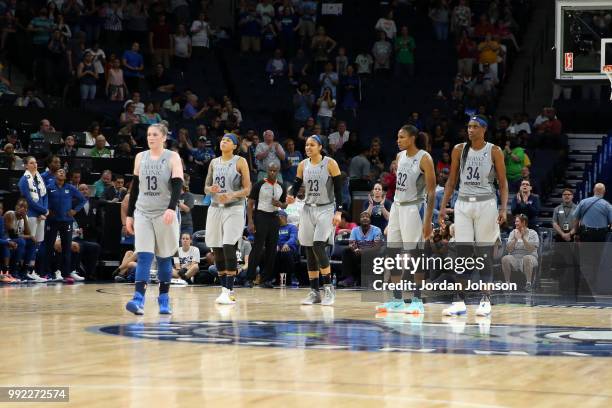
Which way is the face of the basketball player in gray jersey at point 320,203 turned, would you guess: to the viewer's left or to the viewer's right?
to the viewer's left

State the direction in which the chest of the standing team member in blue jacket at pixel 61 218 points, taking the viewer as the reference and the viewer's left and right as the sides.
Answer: facing the viewer

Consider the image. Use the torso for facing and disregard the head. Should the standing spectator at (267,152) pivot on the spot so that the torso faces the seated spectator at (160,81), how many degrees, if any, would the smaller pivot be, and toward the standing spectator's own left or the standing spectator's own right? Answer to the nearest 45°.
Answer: approximately 135° to the standing spectator's own right

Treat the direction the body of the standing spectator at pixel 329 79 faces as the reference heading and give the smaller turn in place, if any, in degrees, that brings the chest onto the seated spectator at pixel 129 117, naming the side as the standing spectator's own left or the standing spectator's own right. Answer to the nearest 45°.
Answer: approximately 45° to the standing spectator's own right

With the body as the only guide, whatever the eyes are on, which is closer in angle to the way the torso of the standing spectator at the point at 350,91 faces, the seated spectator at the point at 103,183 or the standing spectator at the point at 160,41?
the seated spectator

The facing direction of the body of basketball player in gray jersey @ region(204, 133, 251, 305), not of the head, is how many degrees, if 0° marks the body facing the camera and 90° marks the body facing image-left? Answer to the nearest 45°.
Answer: approximately 45°

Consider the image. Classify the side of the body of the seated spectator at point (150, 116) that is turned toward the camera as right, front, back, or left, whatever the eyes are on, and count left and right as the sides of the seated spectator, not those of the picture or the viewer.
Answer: front

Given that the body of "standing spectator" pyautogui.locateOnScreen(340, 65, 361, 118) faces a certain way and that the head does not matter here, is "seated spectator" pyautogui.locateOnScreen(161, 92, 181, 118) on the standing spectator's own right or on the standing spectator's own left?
on the standing spectator's own right

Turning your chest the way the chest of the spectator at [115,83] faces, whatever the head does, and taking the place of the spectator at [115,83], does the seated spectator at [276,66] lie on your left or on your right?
on your left

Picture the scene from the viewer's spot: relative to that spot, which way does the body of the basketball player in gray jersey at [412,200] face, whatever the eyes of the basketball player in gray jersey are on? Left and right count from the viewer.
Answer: facing the viewer and to the left of the viewer

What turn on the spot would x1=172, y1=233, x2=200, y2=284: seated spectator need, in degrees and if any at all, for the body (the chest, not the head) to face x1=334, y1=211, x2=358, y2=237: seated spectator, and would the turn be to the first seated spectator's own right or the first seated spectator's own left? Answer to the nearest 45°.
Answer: approximately 90° to the first seated spectator's own left

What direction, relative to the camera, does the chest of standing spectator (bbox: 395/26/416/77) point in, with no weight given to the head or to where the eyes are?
toward the camera

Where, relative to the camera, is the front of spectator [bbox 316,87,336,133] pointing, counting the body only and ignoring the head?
toward the camera

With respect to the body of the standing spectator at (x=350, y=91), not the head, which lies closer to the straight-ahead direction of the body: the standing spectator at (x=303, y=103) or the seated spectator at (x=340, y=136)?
the seated spectator
